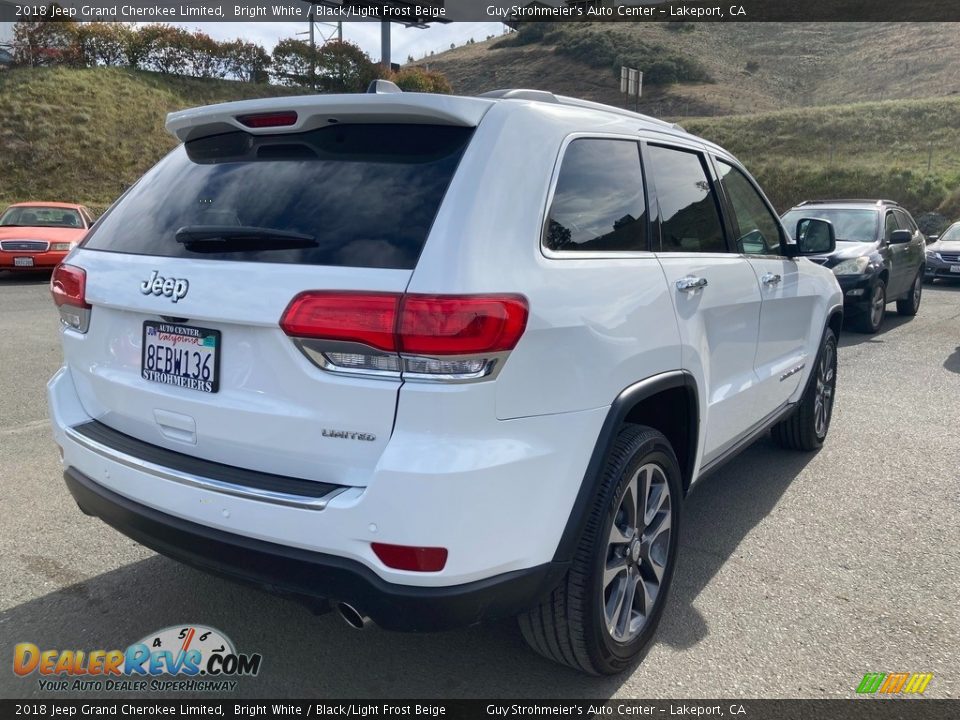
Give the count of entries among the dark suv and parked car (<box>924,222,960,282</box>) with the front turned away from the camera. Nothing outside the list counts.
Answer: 0

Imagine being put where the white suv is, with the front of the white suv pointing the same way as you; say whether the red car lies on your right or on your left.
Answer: on your left

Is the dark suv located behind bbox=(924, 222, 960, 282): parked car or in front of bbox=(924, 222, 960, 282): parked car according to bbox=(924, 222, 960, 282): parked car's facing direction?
in front

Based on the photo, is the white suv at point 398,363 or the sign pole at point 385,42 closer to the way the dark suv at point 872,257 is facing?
the white suv

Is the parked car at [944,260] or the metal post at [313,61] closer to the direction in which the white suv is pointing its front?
the parked car

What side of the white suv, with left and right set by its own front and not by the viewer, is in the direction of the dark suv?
front

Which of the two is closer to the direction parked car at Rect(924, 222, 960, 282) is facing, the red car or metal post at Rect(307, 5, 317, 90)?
the red car

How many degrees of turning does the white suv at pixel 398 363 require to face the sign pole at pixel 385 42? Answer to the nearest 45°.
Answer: approximately 45° to its left

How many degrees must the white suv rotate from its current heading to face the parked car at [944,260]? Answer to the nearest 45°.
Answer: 0° — it already faces it

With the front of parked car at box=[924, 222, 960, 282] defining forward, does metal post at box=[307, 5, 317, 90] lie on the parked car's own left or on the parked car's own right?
on the parked car's own right

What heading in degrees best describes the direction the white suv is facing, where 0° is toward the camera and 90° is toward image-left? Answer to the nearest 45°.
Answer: approximately 225°

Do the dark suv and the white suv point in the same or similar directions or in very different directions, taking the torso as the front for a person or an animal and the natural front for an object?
very different directions
